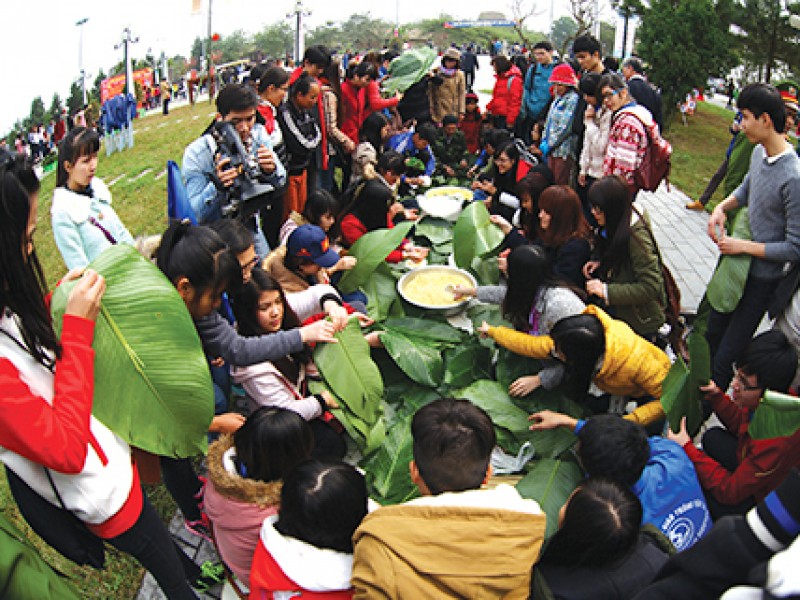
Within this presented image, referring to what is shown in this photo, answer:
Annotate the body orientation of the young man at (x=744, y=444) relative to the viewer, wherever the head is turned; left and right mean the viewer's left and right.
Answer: facing to the left of the viewer

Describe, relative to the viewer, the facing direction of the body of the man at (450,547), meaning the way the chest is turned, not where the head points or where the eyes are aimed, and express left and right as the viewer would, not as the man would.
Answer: facing away from the viewer

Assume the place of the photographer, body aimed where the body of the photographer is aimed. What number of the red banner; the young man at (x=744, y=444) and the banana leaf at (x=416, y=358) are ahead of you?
2

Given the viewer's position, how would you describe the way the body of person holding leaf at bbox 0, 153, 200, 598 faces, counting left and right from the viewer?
facing to the right of the viewer

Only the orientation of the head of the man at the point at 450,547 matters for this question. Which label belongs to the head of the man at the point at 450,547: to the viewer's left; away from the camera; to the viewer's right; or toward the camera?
away from the camera

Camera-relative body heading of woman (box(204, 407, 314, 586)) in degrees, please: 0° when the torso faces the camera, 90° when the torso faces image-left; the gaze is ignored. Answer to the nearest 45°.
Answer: approximately 225°

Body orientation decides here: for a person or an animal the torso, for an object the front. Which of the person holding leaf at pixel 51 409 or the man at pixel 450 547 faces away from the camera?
the man
